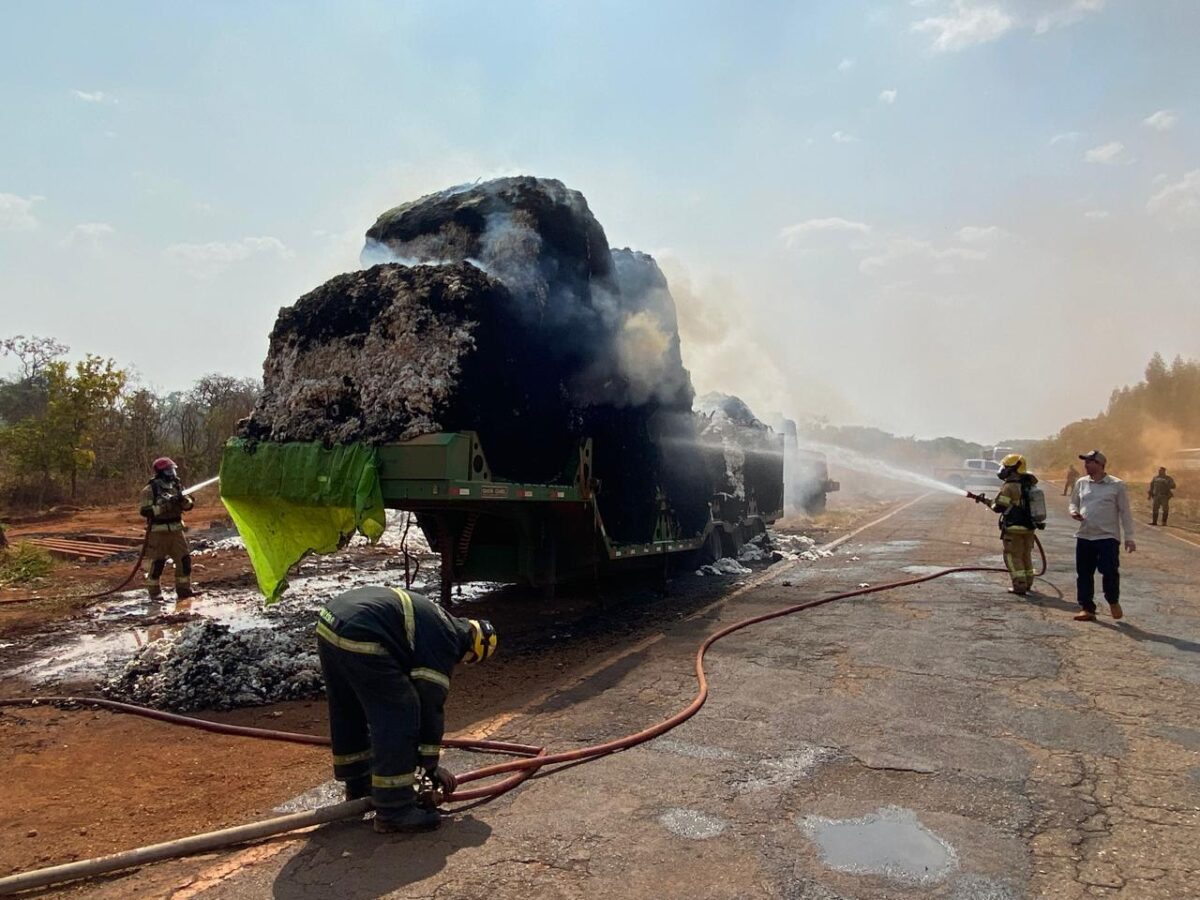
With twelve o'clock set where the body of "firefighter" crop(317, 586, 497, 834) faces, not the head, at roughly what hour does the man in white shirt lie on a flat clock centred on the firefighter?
The man in white shirt is roughly at 11 o'clock from the firefighter.

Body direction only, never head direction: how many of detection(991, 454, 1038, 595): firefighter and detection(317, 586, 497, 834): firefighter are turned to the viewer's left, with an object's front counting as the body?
1

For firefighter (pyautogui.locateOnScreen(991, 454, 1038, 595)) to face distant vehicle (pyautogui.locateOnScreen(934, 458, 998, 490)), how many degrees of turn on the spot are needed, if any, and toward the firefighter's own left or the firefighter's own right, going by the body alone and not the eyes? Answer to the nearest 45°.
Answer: approximately 90° to the firefighter's own right

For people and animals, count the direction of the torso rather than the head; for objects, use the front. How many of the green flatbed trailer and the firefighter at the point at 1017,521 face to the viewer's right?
0

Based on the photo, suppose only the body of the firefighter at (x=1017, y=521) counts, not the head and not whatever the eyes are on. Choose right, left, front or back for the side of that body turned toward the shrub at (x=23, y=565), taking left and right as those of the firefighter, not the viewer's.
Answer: front

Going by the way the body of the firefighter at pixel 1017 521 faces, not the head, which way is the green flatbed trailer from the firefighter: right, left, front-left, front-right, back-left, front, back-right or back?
front-left

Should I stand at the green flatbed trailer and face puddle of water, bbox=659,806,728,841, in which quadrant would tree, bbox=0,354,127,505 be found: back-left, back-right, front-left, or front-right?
back-right

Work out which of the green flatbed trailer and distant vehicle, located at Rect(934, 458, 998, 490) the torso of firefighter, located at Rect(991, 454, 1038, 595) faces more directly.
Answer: the green flatbed trailer

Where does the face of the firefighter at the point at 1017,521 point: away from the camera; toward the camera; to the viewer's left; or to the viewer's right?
to the viewer's left

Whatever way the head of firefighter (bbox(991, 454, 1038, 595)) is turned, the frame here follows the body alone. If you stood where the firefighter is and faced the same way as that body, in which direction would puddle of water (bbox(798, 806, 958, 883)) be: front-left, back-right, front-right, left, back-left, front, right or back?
left

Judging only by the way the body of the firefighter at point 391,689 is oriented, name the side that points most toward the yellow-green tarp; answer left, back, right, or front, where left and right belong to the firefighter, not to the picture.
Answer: left

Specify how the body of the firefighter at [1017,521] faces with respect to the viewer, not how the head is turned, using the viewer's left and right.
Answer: facing to the left of the viewer

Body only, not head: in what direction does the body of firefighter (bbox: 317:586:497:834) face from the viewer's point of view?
to the viewer's right

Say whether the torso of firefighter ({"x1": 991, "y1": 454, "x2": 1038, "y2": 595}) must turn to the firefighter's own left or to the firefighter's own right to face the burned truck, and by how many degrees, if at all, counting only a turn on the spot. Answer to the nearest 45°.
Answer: approximately 45° to the firefighter's own left
